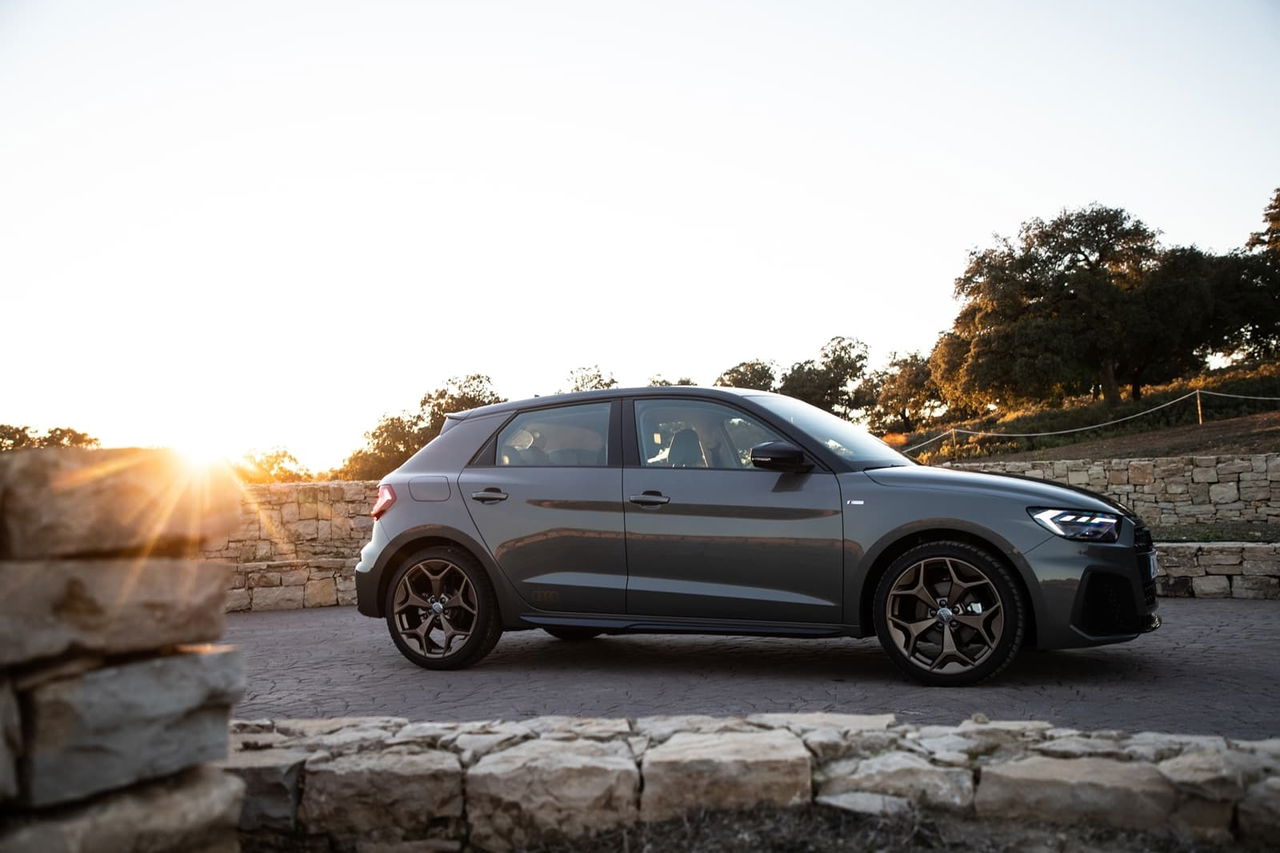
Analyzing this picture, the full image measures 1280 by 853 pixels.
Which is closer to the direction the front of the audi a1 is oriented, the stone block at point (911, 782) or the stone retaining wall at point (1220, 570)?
the stone retaining wall

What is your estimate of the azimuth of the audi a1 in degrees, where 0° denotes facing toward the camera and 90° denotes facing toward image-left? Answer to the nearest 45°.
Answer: approximately 270°

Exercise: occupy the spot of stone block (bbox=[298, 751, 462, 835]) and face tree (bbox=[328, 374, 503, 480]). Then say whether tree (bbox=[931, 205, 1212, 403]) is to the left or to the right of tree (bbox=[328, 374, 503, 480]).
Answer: right

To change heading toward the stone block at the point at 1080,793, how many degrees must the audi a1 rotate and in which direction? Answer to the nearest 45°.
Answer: approximately 90° to its right

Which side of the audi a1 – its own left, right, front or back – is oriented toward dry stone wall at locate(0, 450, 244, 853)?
right

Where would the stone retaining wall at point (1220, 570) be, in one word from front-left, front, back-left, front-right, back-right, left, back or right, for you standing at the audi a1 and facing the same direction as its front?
front-left

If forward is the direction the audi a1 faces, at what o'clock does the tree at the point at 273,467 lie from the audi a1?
The tree is roughly at 8 o'clock from the audi a1.

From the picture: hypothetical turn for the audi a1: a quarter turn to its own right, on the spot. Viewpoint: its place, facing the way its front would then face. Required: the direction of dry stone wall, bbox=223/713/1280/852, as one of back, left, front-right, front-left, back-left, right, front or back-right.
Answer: front

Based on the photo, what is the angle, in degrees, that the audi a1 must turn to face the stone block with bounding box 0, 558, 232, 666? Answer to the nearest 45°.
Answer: approximately 90° to its right

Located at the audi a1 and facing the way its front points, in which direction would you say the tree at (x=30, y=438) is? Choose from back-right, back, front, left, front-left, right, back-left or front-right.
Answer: back-left

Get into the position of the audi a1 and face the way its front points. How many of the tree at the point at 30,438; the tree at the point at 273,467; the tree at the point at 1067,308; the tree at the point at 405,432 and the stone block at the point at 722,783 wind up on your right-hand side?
1

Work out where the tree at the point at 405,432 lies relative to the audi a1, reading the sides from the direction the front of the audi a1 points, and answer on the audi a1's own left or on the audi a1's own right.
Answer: on the audi a1's own left

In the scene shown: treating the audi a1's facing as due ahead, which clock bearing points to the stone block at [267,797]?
The stone block is roughly at 4 o'clock from the audi a1.

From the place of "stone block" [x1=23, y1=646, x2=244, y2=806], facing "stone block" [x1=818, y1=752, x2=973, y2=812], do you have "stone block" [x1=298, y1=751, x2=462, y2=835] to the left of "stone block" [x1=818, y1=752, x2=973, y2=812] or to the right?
left

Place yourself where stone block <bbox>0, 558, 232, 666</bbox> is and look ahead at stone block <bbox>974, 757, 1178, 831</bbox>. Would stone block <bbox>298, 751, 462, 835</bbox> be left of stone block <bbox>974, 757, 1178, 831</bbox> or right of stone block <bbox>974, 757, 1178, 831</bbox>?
left

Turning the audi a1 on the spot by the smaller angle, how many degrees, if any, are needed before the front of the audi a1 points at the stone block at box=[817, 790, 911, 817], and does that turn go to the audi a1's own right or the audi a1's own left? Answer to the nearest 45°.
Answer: approximately 90° to the audi a1's own right

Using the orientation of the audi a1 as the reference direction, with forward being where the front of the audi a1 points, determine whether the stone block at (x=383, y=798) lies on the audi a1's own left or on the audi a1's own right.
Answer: on the audi a1's own right

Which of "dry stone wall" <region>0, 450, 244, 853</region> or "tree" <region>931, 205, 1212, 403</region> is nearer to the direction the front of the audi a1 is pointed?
the tree
